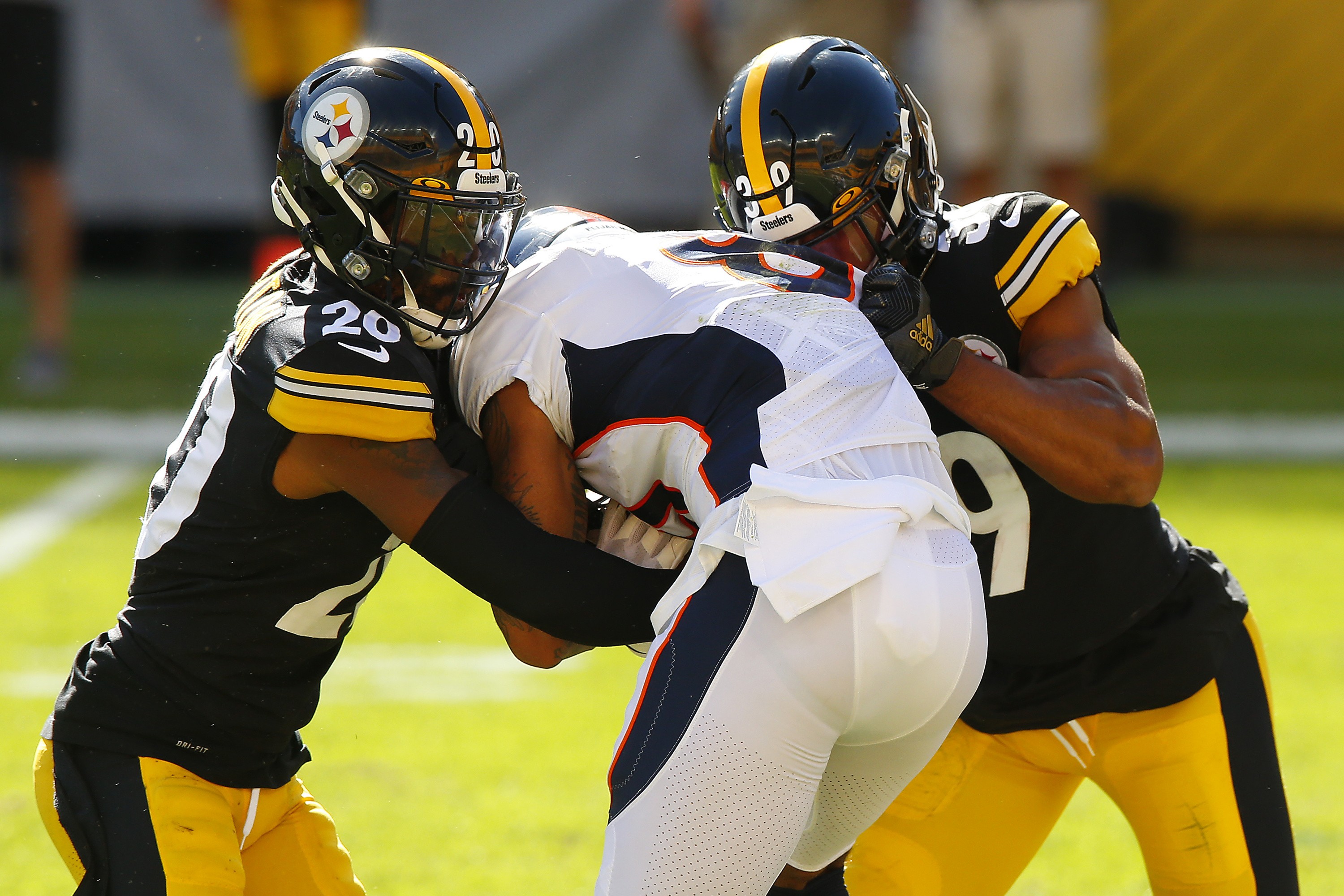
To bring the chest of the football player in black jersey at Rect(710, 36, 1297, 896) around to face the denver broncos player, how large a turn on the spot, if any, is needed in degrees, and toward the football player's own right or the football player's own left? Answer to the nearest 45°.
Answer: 0° — they already face them

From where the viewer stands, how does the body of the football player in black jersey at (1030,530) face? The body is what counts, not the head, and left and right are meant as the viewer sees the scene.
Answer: facing the viewer and to the left of the viewer

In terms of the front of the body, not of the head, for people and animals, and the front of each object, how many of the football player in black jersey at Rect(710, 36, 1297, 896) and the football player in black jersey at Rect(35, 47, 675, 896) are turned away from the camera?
0

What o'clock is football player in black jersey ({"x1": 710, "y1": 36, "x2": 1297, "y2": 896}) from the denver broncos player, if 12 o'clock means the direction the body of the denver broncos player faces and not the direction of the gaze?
The football player in black jersey is roughly at 3 o'clock from the denver broncos player.

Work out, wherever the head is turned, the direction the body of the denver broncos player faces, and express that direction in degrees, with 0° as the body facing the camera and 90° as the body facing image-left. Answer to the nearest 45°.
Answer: approximately 135°

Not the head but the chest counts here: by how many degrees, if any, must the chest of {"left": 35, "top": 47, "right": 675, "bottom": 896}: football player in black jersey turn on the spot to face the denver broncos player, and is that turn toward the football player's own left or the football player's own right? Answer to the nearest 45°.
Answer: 0° — they already face them

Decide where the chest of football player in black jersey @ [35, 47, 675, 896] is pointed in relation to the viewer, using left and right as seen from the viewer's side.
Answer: facing the viewer and to the right of the viewer

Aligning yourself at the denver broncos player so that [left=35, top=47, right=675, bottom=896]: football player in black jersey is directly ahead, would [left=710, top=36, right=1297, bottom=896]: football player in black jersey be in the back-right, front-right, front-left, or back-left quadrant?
back-right

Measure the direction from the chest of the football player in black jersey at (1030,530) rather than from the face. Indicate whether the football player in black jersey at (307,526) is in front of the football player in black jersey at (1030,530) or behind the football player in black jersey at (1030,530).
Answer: in front
